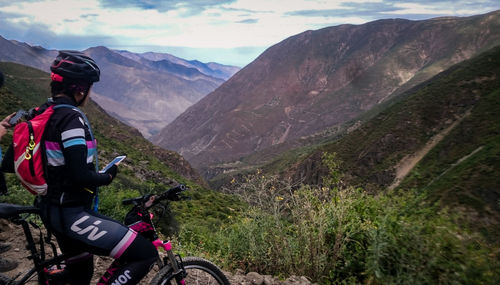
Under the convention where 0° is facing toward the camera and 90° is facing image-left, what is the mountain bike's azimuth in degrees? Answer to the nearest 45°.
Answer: approximately 270°

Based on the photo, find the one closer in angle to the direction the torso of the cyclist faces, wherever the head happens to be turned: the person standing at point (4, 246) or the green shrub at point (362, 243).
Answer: the green shrub

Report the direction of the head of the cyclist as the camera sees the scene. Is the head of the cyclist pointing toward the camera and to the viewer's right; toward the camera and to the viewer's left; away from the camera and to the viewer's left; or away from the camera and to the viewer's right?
away from the camera and to the viewer's right

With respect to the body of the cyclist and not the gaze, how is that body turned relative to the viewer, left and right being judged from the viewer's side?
facing to the right of the viewer

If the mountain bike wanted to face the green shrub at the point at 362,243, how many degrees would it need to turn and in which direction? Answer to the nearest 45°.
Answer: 0° — it already faces it
